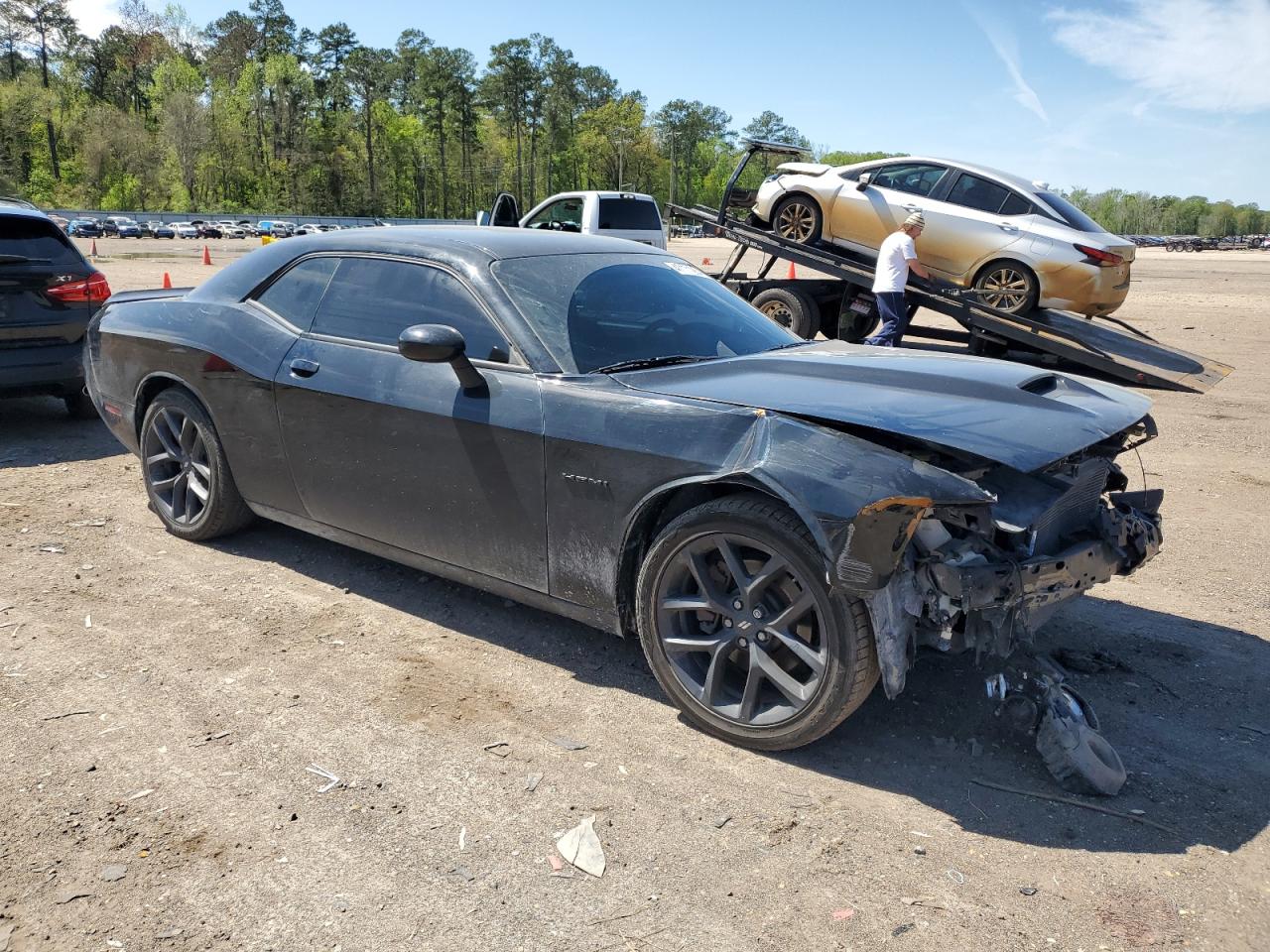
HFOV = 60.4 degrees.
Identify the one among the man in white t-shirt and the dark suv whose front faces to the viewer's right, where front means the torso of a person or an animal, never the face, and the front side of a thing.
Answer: the man in white t-shirt

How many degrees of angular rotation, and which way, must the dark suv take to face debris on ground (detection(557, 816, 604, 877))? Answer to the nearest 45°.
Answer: approximately 180°

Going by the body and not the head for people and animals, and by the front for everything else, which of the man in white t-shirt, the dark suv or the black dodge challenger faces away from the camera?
the dark suv

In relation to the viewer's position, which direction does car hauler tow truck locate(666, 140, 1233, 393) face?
facing away from the viewer and to the left of the viewer

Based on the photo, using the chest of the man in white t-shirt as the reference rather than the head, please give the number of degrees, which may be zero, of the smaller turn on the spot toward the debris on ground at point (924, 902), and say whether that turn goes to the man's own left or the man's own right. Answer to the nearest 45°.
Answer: approximately 90° to the man's own right

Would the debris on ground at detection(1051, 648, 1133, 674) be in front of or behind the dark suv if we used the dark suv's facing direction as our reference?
behind

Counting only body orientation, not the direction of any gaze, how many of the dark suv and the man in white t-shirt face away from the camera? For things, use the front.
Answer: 1

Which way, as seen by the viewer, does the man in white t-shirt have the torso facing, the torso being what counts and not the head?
to the viewer's right

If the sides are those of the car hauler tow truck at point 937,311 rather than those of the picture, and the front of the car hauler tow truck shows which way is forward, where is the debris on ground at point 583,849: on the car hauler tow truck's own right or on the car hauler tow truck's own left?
on the car hauler tow truck's own left

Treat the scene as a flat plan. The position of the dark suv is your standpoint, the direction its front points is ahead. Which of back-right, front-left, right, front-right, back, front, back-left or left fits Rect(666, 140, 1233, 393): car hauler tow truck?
right

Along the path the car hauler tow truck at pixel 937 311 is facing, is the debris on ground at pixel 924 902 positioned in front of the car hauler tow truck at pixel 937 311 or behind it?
behind

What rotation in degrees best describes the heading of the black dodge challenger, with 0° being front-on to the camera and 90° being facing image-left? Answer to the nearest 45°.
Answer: approximately 315°

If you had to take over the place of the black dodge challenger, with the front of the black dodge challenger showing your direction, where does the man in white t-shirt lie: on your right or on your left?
on your left

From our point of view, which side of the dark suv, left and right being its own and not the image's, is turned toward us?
back

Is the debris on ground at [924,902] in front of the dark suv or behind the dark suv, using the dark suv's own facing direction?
behind
